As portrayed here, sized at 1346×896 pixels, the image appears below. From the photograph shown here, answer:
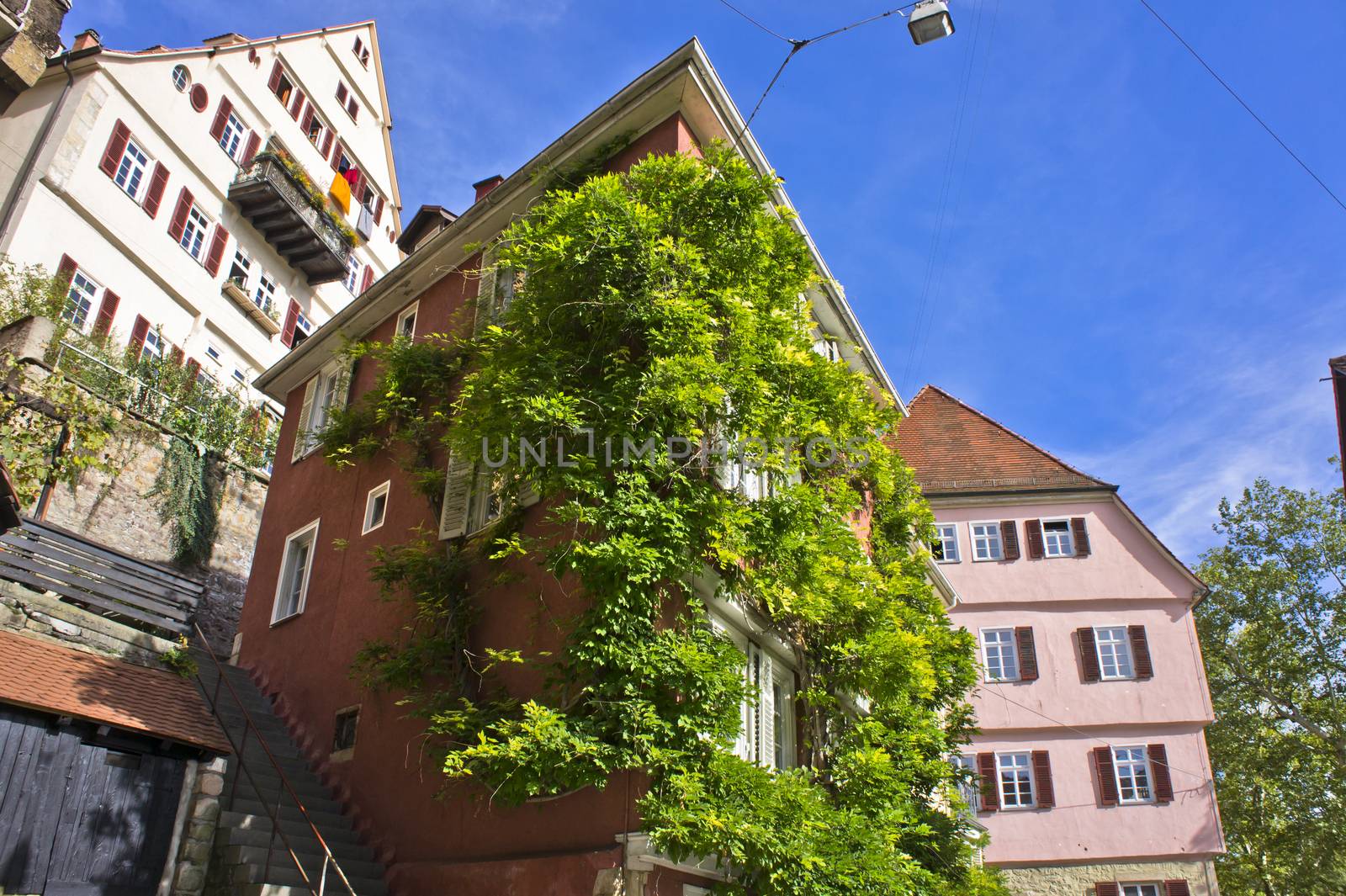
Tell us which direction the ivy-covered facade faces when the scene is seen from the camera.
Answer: facing the viewer and to the right of the viewer

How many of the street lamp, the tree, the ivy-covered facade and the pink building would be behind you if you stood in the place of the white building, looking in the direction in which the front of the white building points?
0

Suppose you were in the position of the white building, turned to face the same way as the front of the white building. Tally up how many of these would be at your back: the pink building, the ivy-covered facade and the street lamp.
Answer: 0

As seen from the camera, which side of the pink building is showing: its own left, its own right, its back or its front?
front

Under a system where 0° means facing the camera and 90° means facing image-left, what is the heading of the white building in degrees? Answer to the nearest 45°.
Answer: approximately 315°

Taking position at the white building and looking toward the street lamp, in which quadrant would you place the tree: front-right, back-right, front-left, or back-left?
front-left

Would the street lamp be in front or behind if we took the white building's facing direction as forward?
in front

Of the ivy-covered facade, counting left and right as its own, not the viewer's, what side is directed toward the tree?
left

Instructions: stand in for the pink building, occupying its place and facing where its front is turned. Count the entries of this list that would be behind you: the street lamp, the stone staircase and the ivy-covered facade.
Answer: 0

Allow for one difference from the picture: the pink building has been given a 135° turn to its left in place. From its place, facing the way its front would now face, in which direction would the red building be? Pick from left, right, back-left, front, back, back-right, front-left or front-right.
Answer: back

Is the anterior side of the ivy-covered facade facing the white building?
no

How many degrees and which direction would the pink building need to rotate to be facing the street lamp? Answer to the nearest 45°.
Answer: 0° — it already faces it

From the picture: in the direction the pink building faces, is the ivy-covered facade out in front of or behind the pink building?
in front
